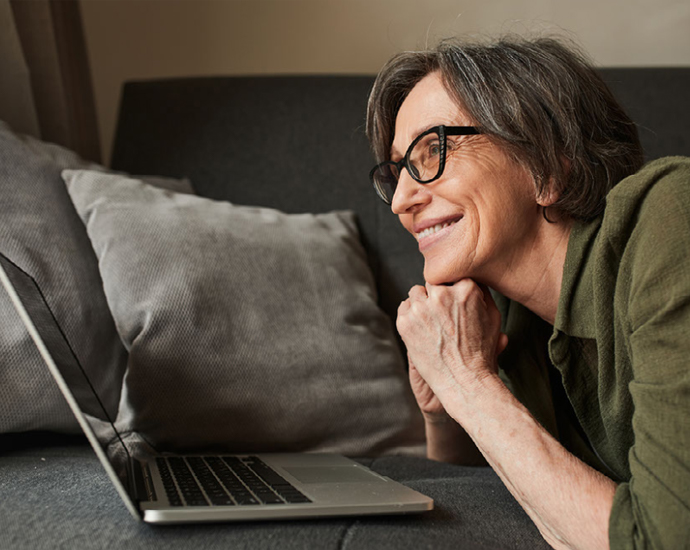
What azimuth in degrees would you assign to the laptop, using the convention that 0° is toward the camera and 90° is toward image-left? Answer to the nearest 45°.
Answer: approximately 270°

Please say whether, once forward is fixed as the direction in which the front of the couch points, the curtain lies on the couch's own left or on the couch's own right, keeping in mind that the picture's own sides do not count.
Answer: on the couch's own right

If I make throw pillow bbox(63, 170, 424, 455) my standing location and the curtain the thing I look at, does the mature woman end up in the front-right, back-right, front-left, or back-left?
back-right

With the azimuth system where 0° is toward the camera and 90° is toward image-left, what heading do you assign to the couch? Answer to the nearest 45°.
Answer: approximately 0°
